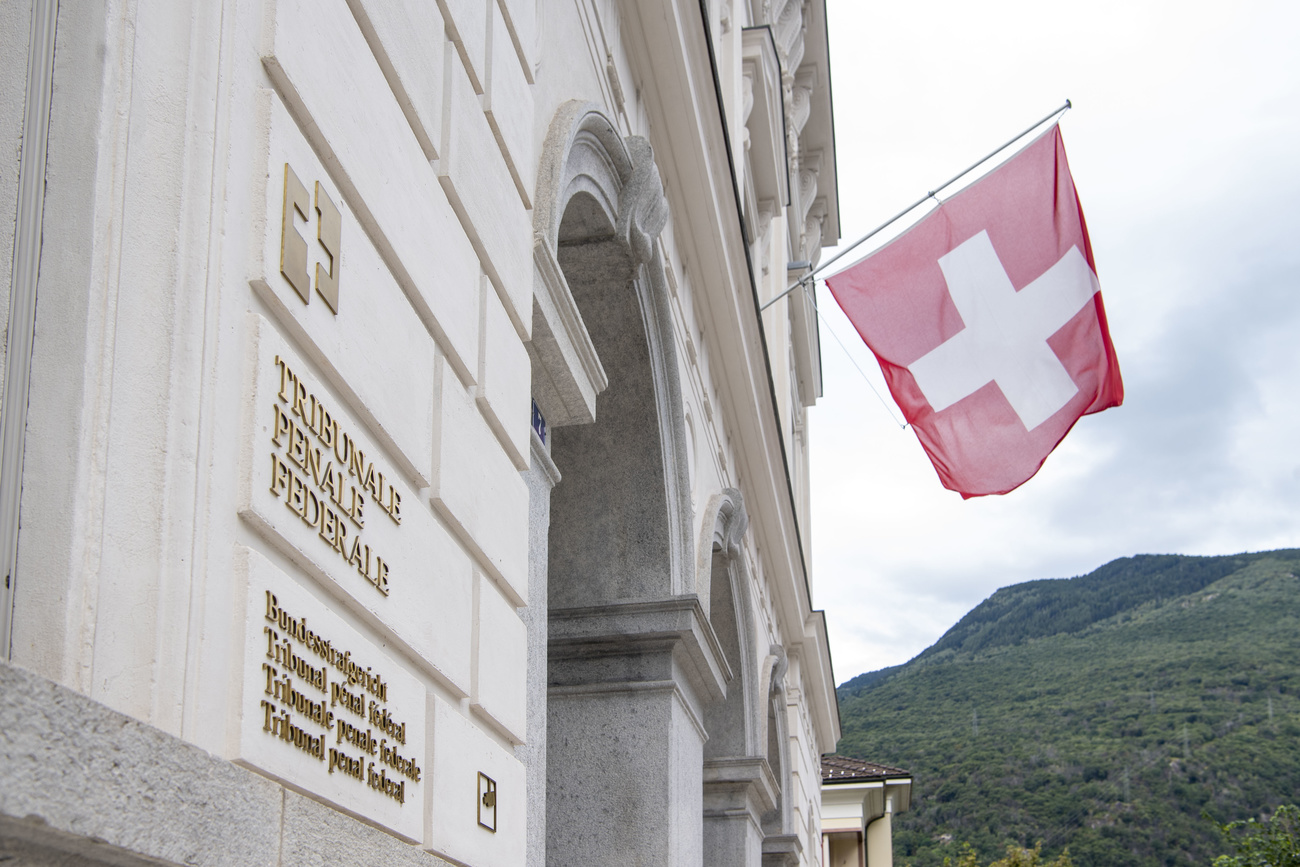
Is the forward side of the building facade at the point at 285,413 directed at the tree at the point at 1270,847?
no

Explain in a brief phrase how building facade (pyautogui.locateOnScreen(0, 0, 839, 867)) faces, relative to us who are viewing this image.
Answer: facing the viewer and to the right of the viewer

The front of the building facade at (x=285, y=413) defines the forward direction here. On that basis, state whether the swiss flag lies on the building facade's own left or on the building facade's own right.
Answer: on the building facade's own left
